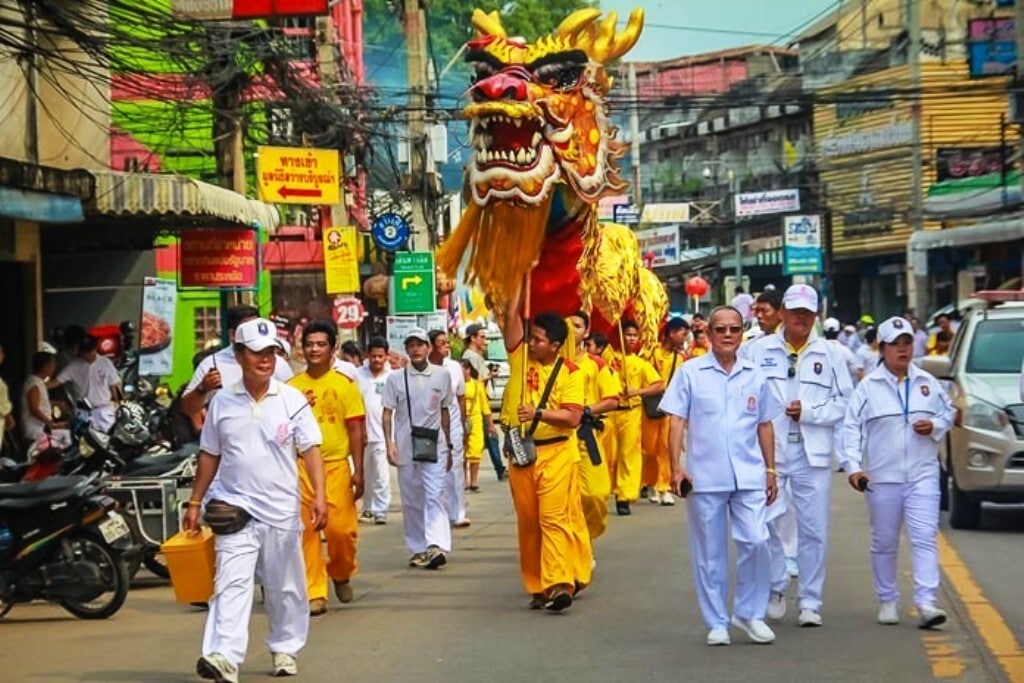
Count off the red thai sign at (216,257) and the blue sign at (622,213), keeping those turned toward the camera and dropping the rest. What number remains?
2

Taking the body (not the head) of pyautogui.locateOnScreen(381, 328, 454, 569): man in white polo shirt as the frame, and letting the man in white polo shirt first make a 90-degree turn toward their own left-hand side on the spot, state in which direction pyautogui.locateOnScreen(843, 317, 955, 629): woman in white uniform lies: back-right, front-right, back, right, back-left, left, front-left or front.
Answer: front-right

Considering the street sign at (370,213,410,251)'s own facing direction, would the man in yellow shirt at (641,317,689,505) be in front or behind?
in front

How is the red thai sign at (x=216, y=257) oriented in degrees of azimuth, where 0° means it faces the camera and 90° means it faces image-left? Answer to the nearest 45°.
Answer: approximately 0°

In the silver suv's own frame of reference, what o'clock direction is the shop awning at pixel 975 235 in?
The shop awning is roughly at 6 o'clock from the silver suv.

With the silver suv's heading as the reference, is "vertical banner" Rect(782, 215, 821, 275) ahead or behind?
behind

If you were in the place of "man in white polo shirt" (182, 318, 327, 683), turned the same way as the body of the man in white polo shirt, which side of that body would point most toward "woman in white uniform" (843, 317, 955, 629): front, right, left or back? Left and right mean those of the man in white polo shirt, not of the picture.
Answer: left

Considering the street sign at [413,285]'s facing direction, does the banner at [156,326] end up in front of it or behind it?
in front

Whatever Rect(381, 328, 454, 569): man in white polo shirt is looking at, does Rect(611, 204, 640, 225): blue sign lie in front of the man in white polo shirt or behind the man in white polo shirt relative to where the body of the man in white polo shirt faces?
behind
